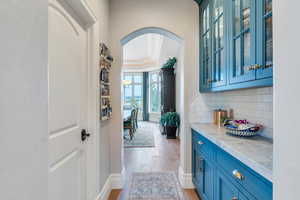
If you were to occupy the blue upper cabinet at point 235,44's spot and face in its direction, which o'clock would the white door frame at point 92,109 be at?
The white door frame is roughly at 1 o'clock from the blue upper cabinet.

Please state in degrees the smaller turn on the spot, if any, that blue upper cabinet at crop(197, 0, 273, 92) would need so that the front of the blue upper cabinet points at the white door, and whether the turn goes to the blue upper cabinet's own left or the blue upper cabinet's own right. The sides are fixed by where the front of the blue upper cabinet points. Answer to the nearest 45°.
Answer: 0° — it already faces it

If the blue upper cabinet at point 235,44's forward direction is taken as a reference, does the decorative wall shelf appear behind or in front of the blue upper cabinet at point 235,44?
in front

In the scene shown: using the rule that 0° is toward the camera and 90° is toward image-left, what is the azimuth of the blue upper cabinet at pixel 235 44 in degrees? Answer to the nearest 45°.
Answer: approximately 45°
